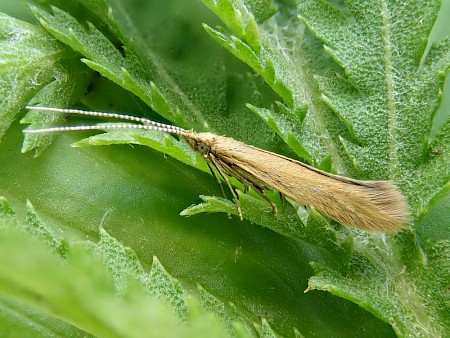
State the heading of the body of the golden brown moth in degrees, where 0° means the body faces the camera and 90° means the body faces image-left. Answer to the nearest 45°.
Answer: approximately 90°

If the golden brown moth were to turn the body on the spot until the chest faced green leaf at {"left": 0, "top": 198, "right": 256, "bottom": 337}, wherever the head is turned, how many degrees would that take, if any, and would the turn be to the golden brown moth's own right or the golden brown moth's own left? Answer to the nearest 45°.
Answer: approximately 90° to the golden brown moth's own left

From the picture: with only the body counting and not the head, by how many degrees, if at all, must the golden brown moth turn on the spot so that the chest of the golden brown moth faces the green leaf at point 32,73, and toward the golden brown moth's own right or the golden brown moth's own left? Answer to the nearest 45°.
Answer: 0° — it already faces it
